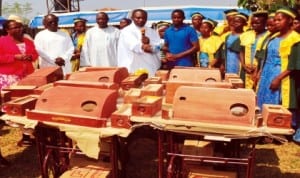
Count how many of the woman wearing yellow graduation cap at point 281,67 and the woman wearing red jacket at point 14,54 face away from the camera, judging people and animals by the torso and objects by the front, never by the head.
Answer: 0

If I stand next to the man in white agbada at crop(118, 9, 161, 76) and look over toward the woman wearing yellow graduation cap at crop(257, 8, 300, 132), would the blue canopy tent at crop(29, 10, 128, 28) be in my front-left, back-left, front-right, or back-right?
back-left

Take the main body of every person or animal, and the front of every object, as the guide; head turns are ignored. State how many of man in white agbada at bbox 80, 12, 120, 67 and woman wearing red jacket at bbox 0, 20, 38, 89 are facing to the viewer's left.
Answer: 0

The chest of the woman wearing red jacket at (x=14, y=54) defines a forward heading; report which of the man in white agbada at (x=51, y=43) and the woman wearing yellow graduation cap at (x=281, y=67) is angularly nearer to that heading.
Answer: the woman wearing yellow graduation cap

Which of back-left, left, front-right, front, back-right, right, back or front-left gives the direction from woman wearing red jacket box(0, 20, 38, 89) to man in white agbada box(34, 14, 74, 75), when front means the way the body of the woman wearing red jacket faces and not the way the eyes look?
left

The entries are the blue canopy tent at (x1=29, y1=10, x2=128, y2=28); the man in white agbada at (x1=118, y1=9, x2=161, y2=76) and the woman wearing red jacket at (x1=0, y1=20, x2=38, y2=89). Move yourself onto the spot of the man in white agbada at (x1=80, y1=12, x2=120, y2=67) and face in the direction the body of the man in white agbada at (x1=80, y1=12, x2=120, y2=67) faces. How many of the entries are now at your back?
1

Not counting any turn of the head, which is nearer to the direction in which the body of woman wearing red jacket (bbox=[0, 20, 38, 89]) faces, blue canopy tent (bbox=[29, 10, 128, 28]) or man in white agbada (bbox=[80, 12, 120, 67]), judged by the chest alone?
the man in white agbada

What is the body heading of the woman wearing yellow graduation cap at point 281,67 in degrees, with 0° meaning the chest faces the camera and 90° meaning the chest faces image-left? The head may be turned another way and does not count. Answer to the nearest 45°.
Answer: approximately 45°

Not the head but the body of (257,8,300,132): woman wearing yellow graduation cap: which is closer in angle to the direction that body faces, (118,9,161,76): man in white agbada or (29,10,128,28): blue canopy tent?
the man in white agbada

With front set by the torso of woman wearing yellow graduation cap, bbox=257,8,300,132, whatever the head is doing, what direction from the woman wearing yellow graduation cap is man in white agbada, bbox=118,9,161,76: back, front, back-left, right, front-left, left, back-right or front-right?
front-right

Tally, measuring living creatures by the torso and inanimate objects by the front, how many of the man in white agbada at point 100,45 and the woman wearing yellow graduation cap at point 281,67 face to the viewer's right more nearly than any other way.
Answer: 0

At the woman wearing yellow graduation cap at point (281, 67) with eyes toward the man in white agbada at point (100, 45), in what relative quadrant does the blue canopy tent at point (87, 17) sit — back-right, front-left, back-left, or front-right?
front-right

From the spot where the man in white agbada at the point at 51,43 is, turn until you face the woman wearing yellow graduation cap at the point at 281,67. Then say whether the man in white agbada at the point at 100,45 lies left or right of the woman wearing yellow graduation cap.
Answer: left

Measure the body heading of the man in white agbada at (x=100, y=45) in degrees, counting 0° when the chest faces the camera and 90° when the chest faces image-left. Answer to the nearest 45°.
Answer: approximately 0°

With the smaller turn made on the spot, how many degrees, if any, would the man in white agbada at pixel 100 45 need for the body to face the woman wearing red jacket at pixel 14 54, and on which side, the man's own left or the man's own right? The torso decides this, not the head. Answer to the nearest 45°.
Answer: approximately 45° to the man's own right

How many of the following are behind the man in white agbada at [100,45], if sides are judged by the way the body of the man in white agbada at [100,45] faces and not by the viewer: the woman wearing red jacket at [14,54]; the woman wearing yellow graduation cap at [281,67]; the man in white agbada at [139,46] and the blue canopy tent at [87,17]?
1

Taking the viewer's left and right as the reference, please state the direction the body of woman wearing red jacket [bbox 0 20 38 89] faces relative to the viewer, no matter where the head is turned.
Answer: facing the viewer and to the right of the viewer
